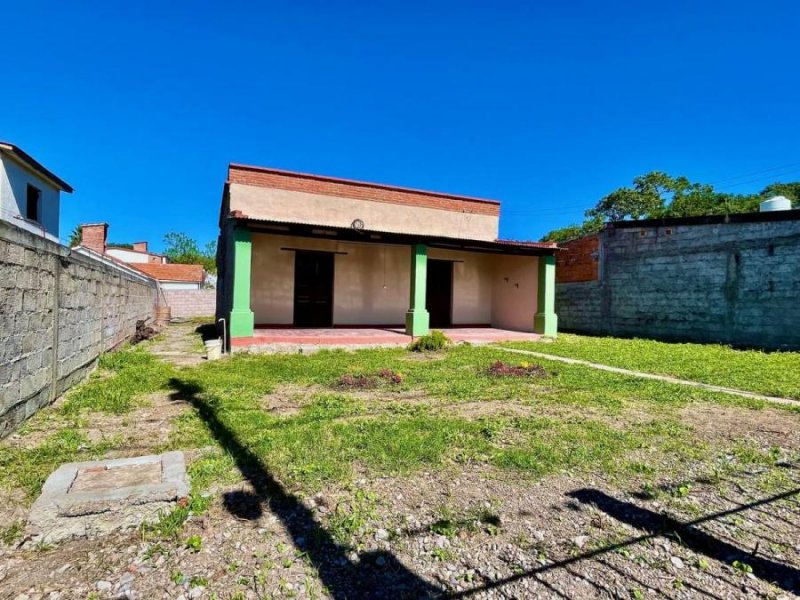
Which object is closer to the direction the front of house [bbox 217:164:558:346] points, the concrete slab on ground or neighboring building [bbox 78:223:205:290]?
the concrete slab on ground

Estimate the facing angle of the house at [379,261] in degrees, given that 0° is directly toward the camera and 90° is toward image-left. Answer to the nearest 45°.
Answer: approximately 315°

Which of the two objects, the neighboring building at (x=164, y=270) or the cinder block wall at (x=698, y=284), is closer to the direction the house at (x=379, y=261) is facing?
the cinder block wall

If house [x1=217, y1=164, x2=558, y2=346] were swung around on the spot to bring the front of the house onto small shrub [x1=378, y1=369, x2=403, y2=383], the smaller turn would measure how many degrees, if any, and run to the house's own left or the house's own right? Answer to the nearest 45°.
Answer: approximately 45° to the house's own right

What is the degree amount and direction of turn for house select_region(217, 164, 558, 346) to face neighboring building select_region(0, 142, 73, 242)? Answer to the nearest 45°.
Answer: approximately 135° to its right

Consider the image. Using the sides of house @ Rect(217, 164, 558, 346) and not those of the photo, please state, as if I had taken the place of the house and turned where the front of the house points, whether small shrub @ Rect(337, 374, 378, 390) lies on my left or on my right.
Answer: on my right

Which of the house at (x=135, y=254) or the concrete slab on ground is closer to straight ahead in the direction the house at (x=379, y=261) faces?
the concrete slab on ground

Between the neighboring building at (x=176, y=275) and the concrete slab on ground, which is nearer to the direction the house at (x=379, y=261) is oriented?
the concrete slab on ground

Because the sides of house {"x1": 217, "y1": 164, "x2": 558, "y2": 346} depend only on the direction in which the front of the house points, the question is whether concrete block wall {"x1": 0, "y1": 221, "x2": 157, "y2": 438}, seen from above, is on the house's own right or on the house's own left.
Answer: on the house's own right

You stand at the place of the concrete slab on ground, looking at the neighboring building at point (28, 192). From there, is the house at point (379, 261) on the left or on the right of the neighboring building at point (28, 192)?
right

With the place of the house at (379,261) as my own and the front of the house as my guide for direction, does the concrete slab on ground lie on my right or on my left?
on my right

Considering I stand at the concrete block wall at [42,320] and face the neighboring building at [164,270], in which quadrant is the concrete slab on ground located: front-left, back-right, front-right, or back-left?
back-right
